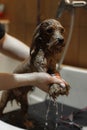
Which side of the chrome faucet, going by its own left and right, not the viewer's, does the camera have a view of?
front
